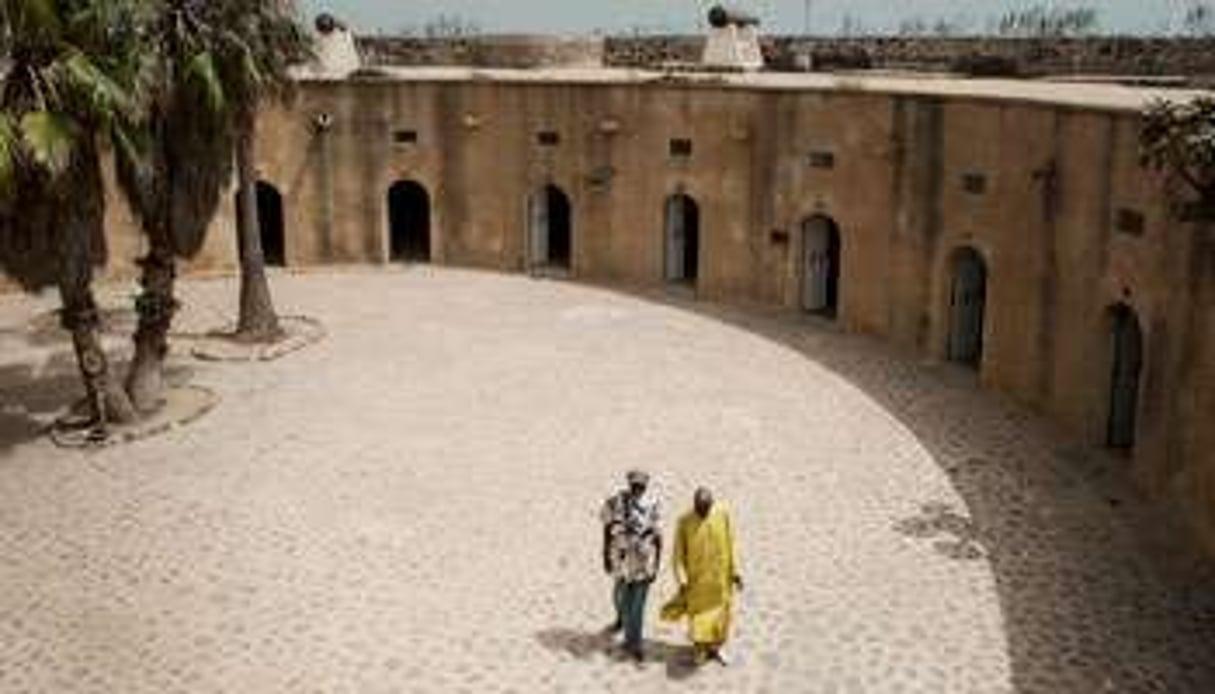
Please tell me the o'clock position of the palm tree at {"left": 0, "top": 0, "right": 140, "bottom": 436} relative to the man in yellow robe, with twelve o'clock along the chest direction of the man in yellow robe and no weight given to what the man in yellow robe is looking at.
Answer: The palm tree is roughly at 4 o'clock from the man in yellow robe.

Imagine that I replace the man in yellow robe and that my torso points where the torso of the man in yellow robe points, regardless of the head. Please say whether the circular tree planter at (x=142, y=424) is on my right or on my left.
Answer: on my right

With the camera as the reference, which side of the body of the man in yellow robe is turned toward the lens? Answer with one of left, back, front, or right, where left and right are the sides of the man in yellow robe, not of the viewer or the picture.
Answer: front

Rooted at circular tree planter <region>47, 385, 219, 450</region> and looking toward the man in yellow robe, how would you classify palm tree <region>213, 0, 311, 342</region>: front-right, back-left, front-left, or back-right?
back-left

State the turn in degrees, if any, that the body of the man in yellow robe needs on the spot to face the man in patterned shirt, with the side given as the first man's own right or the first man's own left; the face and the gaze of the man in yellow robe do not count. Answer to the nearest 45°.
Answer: approximately 90° to the first man's own right

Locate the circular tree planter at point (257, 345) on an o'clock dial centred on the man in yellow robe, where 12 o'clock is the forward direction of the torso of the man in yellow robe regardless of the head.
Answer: The circular tree planter is roughly at 5 o'clock from the man in yellow robe.

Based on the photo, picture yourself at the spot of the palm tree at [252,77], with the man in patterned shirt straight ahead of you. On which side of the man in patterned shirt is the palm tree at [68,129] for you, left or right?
right

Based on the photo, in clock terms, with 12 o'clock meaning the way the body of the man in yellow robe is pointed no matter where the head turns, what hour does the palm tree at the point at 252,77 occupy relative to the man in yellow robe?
The palm tree is roughly at 5 o'clock from the man in yellow robe.
